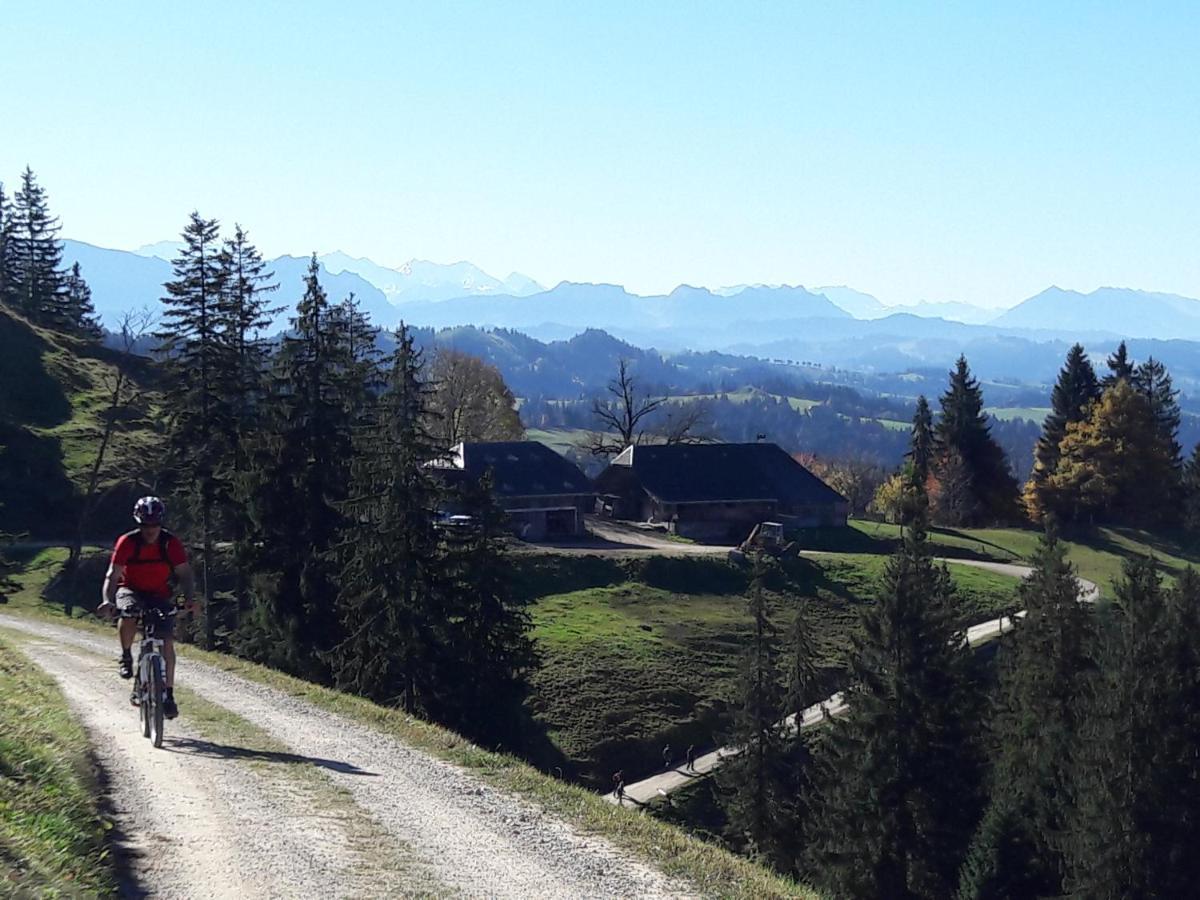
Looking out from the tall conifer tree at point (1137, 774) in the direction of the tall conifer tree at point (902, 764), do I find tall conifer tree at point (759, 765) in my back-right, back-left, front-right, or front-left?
front-right

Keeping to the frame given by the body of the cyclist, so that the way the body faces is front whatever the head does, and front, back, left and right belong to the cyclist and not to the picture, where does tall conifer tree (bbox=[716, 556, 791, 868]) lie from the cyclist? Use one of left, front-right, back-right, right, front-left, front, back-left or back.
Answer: back-left

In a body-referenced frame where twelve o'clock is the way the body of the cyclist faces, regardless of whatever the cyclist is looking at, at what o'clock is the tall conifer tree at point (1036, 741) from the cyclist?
The tall conifer tree is roughly at 8 o'clock from the cyclist.

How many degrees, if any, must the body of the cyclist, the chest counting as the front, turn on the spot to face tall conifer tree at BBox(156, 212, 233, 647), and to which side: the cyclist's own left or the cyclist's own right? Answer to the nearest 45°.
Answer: approximately 180°

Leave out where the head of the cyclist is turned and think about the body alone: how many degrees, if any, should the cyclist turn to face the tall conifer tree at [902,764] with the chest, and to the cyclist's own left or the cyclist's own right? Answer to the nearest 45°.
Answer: approximately 135° to the cyclist's own left

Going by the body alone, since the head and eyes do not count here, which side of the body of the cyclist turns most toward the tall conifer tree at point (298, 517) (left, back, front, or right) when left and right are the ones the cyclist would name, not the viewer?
back

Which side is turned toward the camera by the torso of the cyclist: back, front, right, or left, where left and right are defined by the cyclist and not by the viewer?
front

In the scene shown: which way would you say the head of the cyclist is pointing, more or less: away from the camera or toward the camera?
toward the camera

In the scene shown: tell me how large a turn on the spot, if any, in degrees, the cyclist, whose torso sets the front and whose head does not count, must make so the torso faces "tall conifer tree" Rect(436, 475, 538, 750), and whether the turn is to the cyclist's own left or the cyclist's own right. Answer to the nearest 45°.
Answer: approximately 135° to the cyclist's own left

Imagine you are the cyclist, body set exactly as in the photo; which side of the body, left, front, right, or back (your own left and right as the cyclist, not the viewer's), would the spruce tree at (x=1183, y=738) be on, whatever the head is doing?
left

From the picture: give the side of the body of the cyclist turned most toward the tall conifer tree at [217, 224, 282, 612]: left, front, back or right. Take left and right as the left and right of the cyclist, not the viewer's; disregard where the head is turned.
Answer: back
